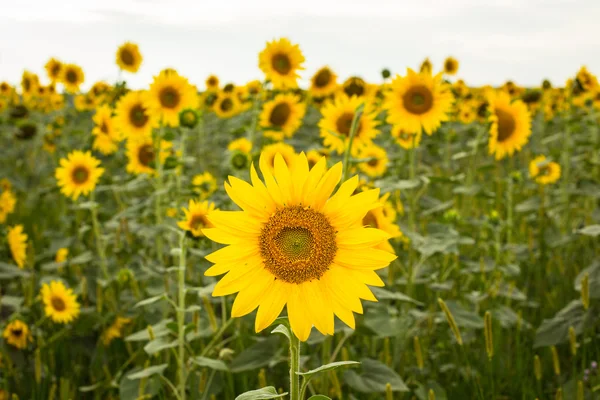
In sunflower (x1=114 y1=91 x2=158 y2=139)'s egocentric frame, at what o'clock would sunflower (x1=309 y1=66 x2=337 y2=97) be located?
sunflower (x1=309 y1=66 x2=337 y2=97) is roughly at 8 o'clock from sunflower (x1=114 y1=91 x2=158 y2=139).

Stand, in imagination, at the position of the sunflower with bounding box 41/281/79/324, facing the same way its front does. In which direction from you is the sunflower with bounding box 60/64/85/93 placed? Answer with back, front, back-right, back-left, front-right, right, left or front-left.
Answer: back

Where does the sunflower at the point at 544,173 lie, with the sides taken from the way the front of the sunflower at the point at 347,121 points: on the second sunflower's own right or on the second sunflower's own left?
on the second sunflower's own left

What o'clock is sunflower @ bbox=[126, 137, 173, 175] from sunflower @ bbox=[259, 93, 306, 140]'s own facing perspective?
sunflower @ bbox=[126, 137, 173, 175] is roughly at 2 o'clock from sunflower @ bbox=[259, 93, 306, 140].

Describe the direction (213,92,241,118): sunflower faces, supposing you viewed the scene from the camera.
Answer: facing the viewer

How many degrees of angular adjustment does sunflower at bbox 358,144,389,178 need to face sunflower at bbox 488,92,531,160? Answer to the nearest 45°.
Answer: approximately 90° to its left

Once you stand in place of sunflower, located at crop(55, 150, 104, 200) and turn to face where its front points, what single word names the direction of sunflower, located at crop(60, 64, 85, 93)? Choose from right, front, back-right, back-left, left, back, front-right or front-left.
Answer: back

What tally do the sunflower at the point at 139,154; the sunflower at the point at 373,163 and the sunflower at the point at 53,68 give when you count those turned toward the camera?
3

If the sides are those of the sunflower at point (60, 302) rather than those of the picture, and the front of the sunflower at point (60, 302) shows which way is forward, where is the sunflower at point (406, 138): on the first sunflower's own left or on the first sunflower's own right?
on the first sunflower's own left

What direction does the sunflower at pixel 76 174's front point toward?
toward the camera

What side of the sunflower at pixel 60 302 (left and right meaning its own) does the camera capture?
front

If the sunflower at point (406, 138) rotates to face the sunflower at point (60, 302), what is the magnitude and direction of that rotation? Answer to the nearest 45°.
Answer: approximately 90° to its right

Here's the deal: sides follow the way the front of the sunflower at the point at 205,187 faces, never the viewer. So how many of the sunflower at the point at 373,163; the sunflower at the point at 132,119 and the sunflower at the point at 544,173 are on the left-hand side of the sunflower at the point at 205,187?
2

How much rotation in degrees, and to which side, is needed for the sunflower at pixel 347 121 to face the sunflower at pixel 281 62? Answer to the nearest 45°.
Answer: approximately 135° to its right

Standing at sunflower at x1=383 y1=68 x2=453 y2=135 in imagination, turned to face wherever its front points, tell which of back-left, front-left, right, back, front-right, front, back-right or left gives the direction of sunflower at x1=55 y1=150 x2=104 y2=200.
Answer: right

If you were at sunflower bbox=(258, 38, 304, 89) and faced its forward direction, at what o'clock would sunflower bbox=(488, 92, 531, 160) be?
sunflower bbox=(488, 92, 531, 160) is roughly at 10 o'clock from sunflower bbox=(258, 38, 304, 89).
